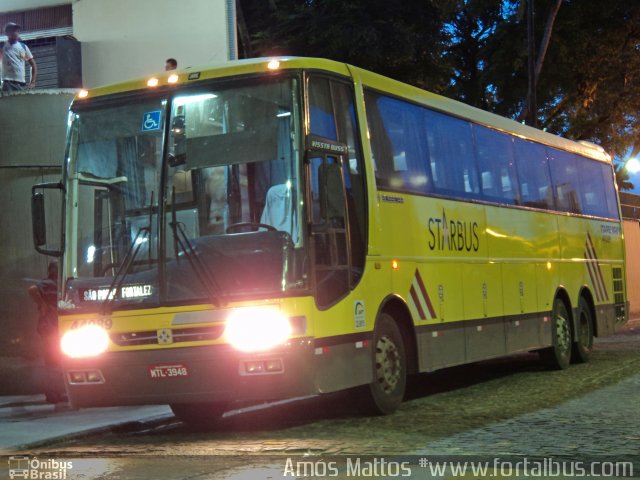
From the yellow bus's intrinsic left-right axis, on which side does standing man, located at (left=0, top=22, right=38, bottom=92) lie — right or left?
on its right

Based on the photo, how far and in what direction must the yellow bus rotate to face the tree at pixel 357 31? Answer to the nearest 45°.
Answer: approximately 135° to its right

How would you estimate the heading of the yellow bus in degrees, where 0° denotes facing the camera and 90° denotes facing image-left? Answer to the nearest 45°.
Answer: approximately 45°
